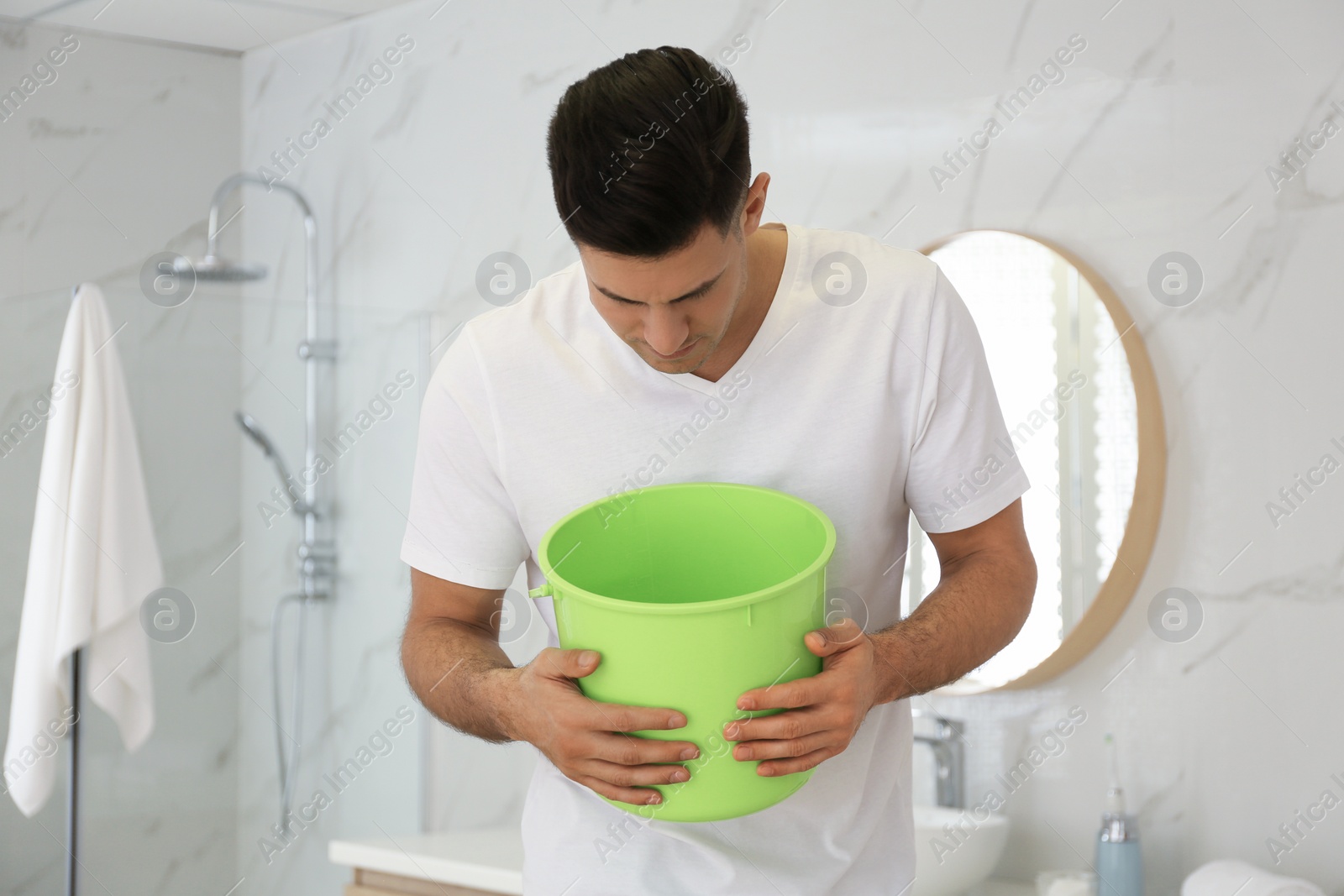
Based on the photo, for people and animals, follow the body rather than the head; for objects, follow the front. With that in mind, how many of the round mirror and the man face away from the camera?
0

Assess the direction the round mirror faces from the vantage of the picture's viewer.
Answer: facing the viewer and to the left of the viewer

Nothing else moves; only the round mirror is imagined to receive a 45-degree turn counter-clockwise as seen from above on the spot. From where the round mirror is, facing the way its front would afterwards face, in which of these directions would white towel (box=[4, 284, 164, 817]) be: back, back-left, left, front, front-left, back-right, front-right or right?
right

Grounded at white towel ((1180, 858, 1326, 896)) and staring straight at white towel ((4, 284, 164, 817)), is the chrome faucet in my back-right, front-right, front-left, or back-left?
front-right

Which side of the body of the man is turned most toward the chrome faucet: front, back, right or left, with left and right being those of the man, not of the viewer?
back

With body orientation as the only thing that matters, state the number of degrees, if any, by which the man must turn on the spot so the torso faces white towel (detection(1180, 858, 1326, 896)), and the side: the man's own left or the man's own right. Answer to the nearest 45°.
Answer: approximately 135° to the man's own left

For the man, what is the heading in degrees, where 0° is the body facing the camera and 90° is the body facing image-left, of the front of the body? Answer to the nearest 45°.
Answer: approximately 0°
